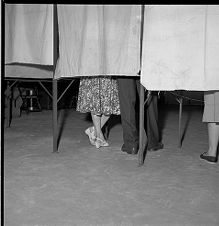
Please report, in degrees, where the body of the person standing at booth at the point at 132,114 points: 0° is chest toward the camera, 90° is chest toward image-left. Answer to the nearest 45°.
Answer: approximately 180°

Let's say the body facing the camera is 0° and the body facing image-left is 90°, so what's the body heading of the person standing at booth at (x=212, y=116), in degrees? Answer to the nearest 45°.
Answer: approximately 135°

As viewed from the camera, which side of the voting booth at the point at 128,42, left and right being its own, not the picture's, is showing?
front

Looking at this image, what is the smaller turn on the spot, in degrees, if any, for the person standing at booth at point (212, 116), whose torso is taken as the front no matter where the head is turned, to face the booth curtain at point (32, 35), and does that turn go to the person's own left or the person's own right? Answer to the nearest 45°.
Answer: approximately 45° to the person's own left
